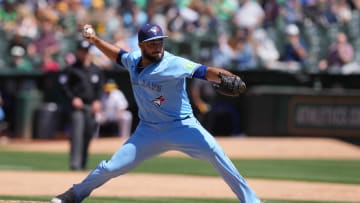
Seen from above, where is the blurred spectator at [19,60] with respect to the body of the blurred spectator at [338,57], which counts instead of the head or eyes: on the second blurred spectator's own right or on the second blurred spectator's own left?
on the second blurred spectator's own right

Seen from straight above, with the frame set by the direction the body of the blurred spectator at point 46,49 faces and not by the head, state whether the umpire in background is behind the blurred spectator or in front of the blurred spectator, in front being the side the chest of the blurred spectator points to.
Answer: in front

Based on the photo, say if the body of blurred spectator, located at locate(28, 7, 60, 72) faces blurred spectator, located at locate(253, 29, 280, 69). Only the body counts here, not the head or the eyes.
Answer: no

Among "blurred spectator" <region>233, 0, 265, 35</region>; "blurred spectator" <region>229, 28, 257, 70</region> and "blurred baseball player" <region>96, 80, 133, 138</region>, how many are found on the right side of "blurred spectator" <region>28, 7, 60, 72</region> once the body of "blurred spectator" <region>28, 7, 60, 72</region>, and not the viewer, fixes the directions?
0

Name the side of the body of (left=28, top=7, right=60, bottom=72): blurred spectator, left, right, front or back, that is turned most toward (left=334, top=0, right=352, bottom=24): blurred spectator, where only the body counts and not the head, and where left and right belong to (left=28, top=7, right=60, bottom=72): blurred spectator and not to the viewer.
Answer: left

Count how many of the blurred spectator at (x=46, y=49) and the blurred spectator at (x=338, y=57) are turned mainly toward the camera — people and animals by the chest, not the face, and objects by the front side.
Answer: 2

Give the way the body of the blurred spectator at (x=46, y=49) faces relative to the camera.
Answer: toward the camera

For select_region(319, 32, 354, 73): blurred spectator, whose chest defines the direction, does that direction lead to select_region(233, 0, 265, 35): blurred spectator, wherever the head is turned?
no

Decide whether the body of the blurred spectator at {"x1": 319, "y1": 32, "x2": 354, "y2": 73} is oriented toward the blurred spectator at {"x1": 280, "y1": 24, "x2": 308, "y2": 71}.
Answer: no

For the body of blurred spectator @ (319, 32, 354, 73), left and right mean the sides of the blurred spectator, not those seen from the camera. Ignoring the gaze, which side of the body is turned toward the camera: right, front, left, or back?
front

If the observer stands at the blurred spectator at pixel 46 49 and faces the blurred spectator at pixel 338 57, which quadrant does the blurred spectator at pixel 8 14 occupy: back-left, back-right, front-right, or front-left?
back-left

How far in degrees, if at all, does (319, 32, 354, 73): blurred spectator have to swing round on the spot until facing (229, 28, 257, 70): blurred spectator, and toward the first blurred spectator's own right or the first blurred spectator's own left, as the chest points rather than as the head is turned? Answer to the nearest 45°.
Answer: approximately 90° to the first blurred spectator's own right

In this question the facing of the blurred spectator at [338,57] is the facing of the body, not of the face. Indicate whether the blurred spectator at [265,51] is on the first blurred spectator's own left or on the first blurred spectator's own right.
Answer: on the first blurred spectator's own right
